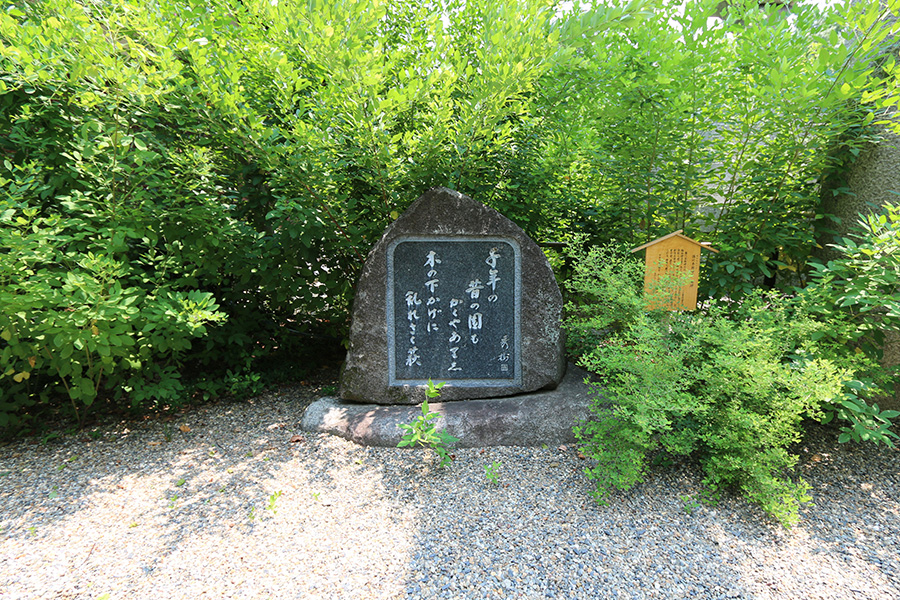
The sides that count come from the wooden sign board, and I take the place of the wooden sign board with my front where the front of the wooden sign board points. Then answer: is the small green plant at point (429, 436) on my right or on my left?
on my right

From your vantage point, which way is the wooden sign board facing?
toward the camera

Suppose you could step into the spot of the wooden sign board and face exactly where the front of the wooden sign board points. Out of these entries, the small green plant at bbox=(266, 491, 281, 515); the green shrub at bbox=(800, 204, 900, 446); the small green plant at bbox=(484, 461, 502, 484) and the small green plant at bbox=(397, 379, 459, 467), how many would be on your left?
1

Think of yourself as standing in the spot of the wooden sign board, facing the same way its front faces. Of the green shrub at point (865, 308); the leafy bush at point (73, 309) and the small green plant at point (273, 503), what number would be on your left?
1

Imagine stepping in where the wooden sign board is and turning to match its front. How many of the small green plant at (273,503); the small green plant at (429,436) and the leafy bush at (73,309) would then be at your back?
0

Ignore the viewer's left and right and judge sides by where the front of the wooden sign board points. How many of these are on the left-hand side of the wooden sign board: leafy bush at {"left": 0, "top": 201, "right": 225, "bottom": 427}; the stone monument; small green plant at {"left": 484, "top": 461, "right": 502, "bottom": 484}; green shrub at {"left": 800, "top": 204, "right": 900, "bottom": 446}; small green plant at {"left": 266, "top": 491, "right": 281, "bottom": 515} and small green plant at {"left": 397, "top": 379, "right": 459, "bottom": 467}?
1

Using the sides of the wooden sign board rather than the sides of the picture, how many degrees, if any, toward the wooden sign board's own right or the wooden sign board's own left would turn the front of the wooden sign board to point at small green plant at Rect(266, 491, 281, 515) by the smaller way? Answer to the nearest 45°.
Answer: approximately 45° to the wooden sign board's own right

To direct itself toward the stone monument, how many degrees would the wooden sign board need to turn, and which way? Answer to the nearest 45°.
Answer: approximately 90° to its right

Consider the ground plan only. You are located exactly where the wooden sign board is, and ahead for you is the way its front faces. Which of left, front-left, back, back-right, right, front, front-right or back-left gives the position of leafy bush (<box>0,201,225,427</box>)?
front-right

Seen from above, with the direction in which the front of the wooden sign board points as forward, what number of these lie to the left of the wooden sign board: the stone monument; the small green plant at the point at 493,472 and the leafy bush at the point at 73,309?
0
